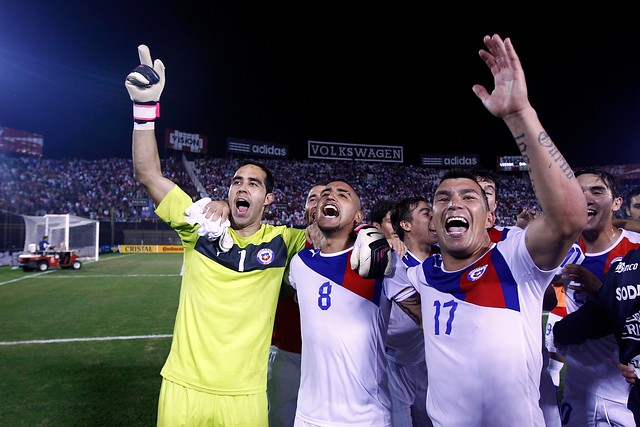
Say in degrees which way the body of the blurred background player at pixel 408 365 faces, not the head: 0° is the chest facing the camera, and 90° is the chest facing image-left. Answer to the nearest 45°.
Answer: approximately 315°

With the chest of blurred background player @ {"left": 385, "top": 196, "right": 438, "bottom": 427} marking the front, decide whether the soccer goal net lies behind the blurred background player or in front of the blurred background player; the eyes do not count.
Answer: behind

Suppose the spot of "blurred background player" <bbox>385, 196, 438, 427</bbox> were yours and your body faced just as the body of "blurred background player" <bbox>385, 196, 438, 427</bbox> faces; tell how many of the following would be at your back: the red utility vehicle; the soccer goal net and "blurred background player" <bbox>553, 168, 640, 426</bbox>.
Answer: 2

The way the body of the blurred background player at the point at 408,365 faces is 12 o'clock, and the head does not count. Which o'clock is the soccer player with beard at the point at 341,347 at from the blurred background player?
The soccer player with beard is roughly at 2 o'clock from the blurred background player.

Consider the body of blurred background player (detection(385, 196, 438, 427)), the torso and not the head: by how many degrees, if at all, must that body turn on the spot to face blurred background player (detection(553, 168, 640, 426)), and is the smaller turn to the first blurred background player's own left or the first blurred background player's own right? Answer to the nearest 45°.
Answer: approximately 45° to the first blurred background player's own left

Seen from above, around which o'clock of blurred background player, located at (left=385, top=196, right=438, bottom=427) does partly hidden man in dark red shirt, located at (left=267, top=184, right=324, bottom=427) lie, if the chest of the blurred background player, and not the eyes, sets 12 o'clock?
The partly hidden man in dark red shirt is roughly at 4 o'clock from the blurred background player.

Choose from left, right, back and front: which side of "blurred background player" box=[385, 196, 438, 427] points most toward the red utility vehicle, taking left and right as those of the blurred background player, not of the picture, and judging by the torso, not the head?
back

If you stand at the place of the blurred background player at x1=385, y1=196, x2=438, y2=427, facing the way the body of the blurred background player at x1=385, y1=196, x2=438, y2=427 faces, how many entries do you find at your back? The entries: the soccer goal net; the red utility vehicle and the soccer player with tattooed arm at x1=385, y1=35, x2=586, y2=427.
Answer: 2
